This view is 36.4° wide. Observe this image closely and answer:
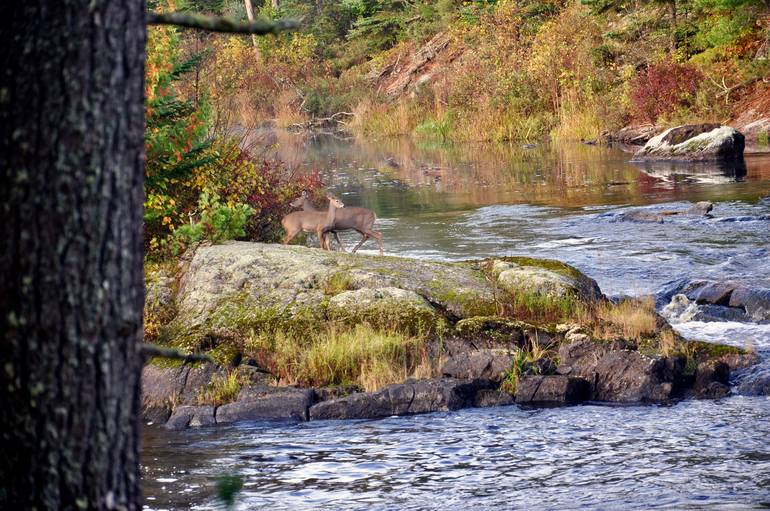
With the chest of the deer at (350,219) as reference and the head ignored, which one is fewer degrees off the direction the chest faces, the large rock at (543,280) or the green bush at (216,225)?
the green bush

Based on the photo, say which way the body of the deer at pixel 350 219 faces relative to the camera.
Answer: to the viewer's left

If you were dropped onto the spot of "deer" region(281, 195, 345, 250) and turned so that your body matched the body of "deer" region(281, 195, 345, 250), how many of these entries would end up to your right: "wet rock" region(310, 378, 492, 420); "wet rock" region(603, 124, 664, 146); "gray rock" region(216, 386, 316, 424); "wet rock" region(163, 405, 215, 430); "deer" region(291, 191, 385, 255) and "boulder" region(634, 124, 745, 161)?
3

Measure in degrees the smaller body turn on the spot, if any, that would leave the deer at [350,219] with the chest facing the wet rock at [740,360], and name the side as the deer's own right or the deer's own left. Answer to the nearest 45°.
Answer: approximately 135° to the deer's own left

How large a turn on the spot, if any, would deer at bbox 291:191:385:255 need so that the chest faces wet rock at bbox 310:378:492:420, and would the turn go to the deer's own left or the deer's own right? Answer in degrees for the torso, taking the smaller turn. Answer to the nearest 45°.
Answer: approximately 90° to the deer's own left

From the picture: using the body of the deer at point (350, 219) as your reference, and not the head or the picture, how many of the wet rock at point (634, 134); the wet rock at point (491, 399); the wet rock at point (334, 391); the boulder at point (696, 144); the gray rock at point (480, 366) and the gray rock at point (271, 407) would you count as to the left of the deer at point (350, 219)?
4

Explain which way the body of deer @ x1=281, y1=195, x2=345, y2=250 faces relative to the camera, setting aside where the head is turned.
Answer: to the viewer's right

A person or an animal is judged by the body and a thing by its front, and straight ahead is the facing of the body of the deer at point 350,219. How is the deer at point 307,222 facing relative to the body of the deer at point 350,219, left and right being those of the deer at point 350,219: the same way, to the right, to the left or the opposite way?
the opposite way

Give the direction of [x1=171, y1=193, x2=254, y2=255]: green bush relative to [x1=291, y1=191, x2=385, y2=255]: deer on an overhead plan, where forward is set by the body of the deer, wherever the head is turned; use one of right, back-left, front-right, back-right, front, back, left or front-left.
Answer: front-left

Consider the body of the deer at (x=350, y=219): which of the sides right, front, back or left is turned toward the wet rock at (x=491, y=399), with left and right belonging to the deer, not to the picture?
left
